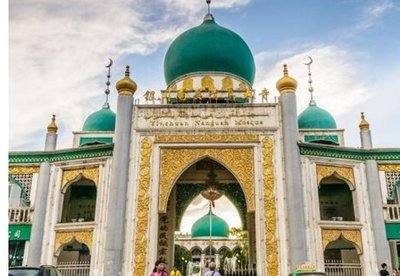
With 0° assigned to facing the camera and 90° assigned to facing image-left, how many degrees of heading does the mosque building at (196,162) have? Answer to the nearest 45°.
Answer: approximately 0°
